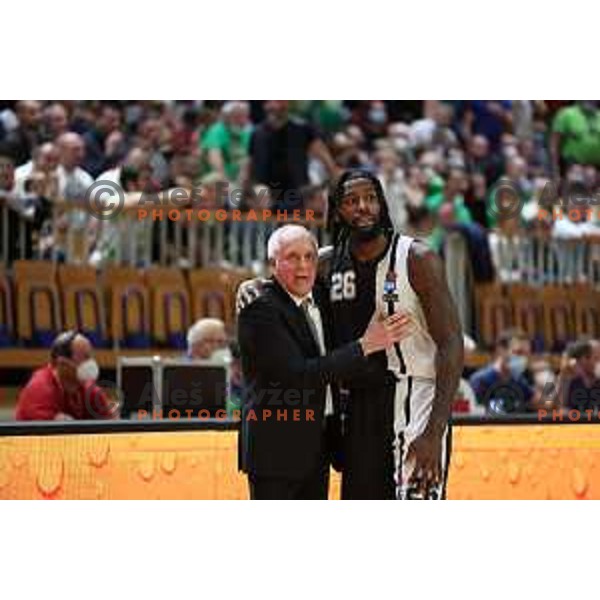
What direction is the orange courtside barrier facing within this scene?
toward the camera

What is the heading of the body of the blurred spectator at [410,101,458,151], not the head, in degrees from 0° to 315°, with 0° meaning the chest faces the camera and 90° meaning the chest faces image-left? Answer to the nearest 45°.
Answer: approximately 45°

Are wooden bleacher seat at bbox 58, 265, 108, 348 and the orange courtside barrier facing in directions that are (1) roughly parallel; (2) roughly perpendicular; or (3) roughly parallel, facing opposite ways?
roughly parallel

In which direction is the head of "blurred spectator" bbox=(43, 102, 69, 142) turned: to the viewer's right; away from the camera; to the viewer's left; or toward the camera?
toward the camera

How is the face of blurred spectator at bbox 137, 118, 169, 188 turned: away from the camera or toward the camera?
toward the camera

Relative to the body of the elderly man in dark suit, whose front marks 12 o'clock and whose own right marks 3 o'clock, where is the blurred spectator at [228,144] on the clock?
The blurred spectator is roughly at 7 o'clock from the elderly man in dark suit.

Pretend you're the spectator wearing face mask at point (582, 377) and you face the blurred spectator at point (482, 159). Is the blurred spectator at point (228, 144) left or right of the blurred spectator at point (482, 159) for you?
left

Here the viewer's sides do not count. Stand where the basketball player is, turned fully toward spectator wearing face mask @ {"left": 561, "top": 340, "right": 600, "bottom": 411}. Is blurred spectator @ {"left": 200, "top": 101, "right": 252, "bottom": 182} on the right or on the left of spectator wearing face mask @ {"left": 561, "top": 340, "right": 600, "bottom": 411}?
left

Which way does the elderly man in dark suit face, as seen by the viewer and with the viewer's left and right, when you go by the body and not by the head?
facing the viewer and to the right of the viewer

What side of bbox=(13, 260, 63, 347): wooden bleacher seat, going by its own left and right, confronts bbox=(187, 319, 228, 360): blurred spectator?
left

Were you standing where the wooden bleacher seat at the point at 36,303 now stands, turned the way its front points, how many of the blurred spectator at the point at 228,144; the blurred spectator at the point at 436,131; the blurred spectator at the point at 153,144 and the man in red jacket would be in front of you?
1

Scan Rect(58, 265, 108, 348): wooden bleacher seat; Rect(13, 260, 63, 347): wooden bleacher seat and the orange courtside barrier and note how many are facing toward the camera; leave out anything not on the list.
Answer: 3

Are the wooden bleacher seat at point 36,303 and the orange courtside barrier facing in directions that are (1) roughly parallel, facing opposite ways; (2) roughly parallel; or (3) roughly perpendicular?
roughly parallel
